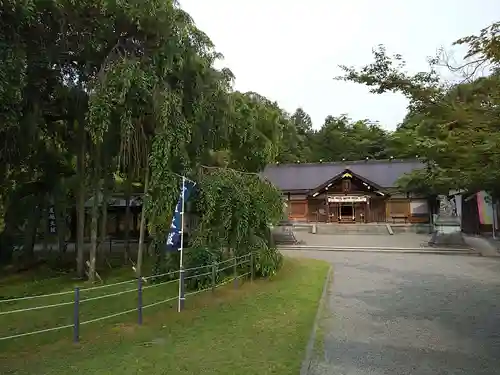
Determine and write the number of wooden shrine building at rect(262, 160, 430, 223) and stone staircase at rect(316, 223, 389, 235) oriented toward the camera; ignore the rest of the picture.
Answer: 2

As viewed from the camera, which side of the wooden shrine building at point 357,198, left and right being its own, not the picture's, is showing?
front

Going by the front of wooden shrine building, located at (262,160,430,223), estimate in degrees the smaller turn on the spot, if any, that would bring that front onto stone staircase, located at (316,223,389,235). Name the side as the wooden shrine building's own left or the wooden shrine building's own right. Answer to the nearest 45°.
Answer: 0° — it already faces it

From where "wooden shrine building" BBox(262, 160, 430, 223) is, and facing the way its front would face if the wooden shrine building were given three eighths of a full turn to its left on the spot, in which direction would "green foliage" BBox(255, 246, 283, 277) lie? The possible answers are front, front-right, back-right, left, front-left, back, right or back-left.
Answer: back-right

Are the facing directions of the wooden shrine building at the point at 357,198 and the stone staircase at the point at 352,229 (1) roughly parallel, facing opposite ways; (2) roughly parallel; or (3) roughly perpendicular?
roughly parallel

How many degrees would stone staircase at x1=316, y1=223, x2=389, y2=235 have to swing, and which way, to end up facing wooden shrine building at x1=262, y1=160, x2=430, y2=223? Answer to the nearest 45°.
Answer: approximately 180°

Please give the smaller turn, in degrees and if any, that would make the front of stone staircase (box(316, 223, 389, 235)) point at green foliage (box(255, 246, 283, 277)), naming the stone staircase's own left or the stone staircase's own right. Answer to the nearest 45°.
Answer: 0° — it already faces it

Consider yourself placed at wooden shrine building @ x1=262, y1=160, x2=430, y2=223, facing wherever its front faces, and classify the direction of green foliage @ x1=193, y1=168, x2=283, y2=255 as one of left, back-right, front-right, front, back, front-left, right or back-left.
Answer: front

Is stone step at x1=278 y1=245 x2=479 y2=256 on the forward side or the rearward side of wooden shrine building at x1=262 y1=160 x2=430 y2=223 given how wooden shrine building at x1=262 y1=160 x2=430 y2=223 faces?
on the forward side

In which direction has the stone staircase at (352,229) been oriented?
toward the camera

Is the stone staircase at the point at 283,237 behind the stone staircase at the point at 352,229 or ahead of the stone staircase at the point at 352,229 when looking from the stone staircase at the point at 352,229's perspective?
ahead
